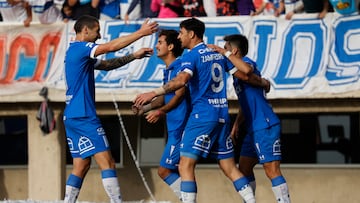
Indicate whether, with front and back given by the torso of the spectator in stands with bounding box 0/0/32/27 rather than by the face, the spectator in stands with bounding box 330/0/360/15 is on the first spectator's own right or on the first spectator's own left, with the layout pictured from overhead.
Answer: on the first spectator's own left

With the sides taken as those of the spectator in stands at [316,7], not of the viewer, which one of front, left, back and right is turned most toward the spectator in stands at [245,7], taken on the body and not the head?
right

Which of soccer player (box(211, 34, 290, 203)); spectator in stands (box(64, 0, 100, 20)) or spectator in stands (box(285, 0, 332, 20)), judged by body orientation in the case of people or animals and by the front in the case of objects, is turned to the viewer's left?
the soccer player

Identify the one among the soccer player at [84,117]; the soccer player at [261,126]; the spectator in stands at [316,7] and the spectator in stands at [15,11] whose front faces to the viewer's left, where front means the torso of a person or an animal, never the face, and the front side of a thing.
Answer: the soccer player at [261,126]

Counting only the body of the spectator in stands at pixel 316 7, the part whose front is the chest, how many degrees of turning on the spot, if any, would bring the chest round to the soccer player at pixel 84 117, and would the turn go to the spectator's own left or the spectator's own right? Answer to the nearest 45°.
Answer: approximately 45° to the spectator's own right

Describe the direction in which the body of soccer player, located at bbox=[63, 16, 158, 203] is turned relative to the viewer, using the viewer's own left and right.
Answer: facing to the right of the viewer
